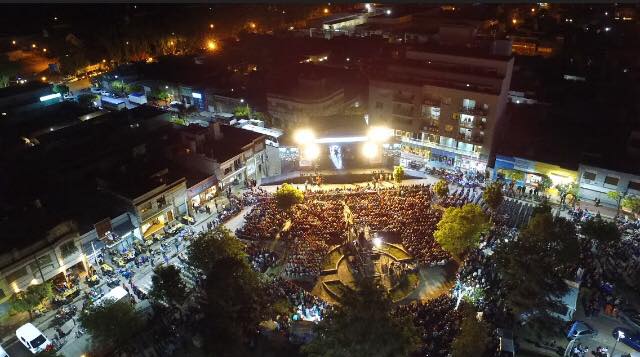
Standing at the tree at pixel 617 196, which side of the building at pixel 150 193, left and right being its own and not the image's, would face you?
front

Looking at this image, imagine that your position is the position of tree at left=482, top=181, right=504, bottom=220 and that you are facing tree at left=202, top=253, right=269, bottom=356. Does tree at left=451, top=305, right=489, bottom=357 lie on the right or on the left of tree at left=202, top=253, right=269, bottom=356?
left

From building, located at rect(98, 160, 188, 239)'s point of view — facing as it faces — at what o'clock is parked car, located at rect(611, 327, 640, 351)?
The parked car is roughly at 12 o'clock from the building.

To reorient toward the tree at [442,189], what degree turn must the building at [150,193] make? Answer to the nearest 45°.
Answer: approximately 45° to its left

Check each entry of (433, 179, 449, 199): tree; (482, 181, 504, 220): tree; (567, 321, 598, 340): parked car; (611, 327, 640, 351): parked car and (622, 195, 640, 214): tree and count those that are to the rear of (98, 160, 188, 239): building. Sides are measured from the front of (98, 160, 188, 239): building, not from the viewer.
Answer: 0

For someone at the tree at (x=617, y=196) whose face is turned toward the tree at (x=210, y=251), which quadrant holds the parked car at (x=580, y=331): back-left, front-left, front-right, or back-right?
front-left

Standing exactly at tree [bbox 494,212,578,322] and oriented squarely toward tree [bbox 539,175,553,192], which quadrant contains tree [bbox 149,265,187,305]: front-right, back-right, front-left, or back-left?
back-left

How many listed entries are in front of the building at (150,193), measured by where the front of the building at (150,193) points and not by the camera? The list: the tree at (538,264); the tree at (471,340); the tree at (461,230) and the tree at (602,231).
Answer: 4

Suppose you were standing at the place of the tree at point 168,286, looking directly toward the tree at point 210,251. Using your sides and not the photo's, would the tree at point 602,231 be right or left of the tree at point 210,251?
right

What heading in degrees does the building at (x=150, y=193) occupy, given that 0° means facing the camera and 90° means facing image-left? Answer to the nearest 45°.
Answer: approximately 315°

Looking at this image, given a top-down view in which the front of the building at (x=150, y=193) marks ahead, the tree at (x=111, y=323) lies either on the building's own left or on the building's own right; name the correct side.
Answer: on the building's own right

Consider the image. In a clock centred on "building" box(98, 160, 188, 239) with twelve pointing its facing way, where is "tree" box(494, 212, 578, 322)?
The tree is roughly at 12 o'clock from the building.

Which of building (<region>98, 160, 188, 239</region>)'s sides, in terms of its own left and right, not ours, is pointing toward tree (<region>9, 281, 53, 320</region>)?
right

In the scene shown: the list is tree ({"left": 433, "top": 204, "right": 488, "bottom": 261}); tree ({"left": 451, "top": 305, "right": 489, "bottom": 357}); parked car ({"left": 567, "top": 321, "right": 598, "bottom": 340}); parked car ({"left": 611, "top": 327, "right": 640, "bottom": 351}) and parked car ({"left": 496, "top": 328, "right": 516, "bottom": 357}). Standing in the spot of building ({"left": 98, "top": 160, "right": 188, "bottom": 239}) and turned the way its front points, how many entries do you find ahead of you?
5

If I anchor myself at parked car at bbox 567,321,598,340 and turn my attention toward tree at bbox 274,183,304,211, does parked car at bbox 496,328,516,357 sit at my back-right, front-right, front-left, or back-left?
front-left

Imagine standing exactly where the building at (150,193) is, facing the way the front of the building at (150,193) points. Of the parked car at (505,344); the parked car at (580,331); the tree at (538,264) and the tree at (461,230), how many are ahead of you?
4

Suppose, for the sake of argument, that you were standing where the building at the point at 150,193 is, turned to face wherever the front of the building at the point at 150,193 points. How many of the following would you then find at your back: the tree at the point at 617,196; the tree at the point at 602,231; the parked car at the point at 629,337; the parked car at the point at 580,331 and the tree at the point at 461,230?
0

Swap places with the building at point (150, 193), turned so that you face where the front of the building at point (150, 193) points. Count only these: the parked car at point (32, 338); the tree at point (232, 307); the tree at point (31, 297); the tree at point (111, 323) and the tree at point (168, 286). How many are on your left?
0

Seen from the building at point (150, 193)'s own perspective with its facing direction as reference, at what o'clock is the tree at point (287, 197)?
The tree is roughly at 11 o'clock from the building.
